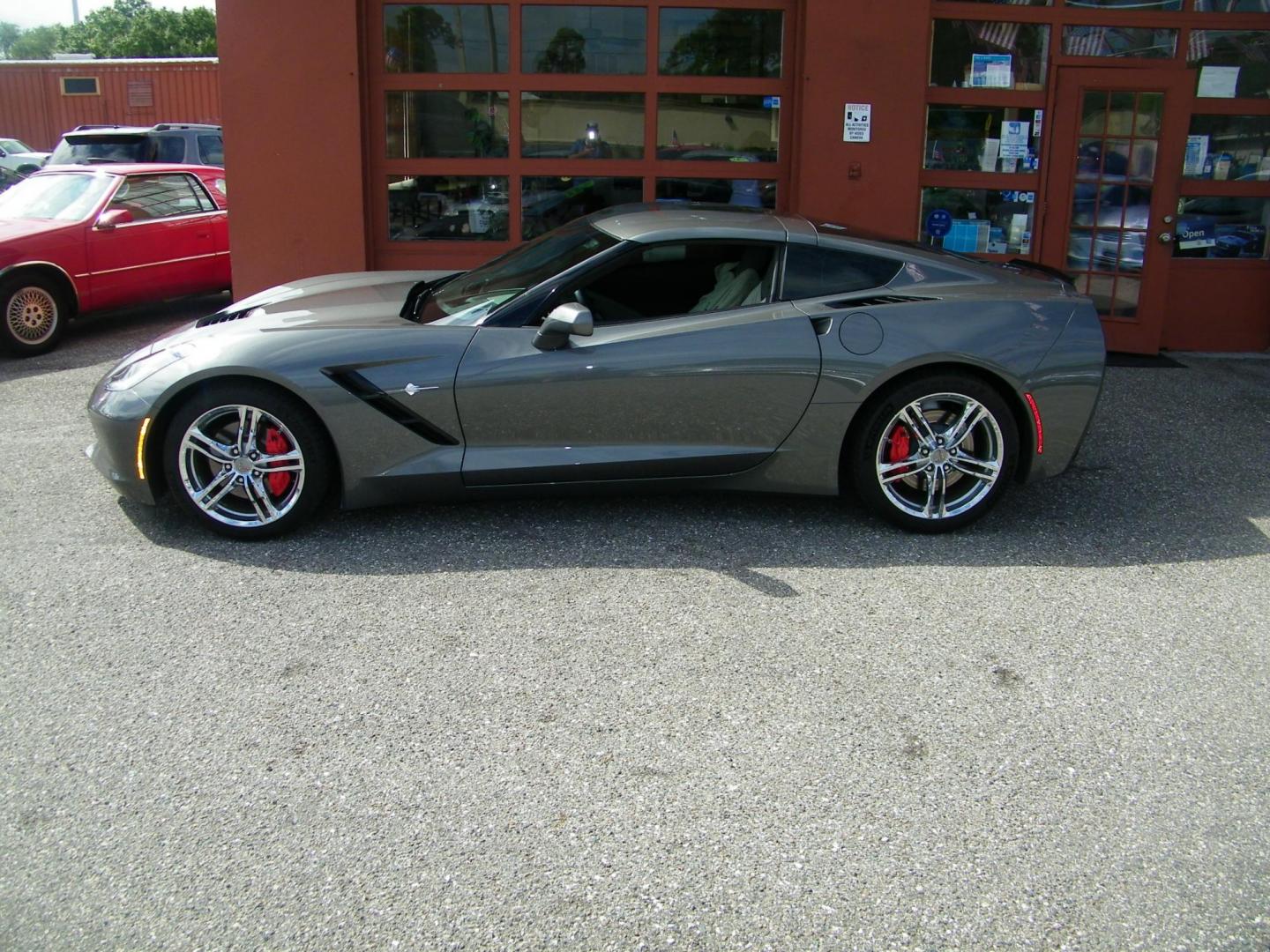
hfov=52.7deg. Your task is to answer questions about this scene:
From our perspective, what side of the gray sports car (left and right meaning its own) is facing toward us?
left

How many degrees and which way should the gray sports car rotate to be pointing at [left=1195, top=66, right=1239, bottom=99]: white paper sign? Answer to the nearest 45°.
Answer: approximately 135° to its right

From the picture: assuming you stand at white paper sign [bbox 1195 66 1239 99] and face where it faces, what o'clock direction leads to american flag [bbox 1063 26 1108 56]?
The american flag is roughly at 2 o'clock from the white paper sign.

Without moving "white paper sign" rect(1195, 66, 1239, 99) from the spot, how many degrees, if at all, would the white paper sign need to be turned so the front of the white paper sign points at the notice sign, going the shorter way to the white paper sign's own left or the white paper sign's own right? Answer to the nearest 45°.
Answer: approximately 45° to the white paper sign's own right

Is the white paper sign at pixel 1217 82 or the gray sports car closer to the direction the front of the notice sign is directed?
the gray sports car
